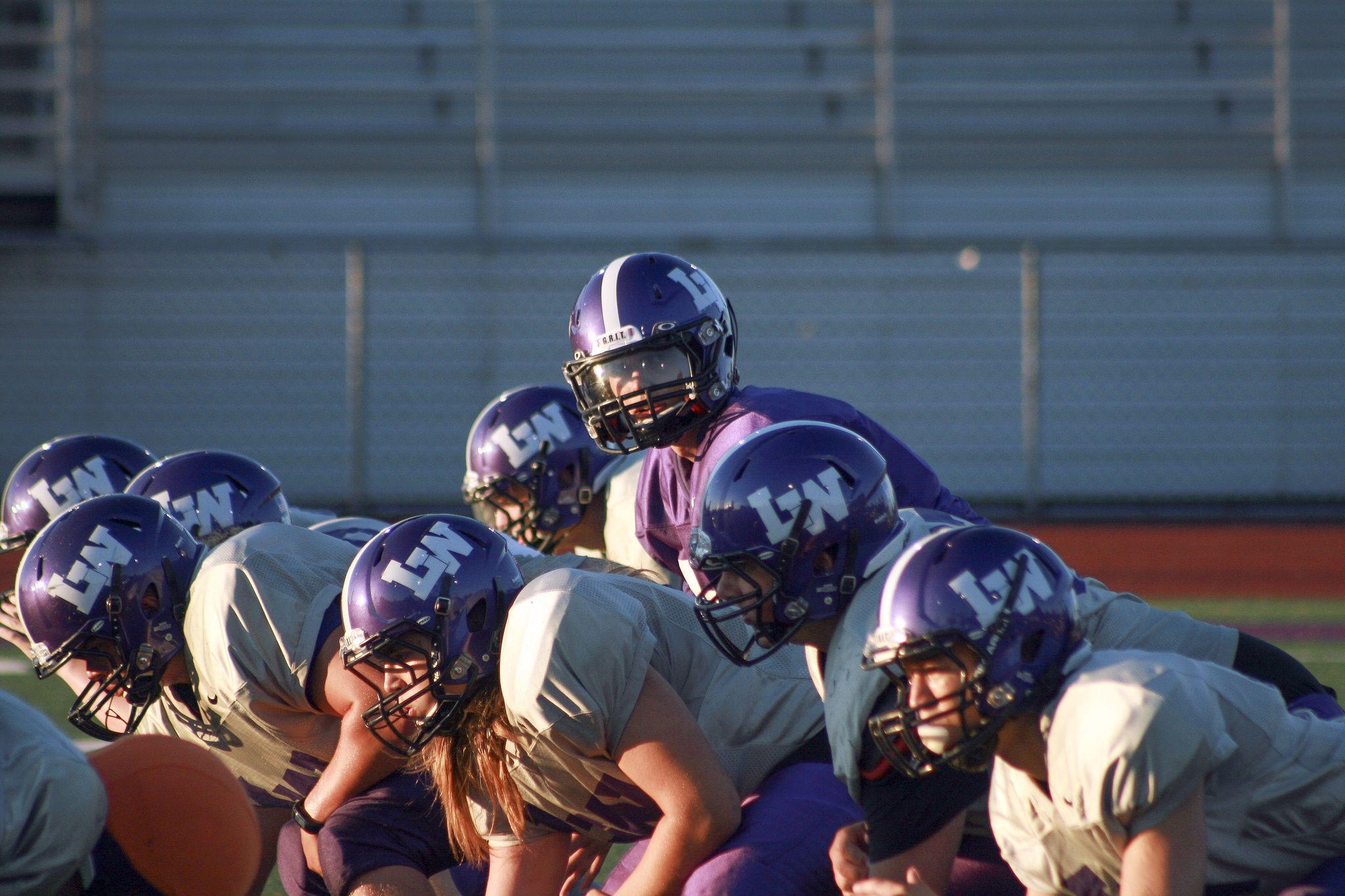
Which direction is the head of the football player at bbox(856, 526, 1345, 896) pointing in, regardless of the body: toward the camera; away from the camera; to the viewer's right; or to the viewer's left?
to the viewer's left

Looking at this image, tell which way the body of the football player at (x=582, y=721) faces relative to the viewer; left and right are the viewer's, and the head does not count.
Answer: facing to the left of the viewer

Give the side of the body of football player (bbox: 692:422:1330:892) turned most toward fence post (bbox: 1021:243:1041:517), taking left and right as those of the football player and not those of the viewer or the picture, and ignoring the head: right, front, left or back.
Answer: right

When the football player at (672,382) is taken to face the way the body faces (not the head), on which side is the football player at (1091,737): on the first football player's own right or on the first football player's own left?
on the first football player's own left

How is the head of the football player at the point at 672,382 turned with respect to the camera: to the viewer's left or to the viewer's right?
to the viewer's left

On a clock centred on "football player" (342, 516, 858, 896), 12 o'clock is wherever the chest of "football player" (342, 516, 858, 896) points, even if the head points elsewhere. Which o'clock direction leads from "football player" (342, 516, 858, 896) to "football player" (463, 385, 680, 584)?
"football player" (463, 385, 680, 584) is roughly at 3 o'clock from "football player" (342, 516, 858, 896).

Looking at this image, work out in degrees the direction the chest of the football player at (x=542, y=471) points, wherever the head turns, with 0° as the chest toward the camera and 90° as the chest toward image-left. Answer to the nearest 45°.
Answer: approximately 90°

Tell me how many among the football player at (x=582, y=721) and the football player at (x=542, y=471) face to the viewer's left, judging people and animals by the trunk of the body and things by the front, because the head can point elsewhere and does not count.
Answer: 2

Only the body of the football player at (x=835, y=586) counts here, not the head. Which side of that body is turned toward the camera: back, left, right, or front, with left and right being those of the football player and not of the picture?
left
